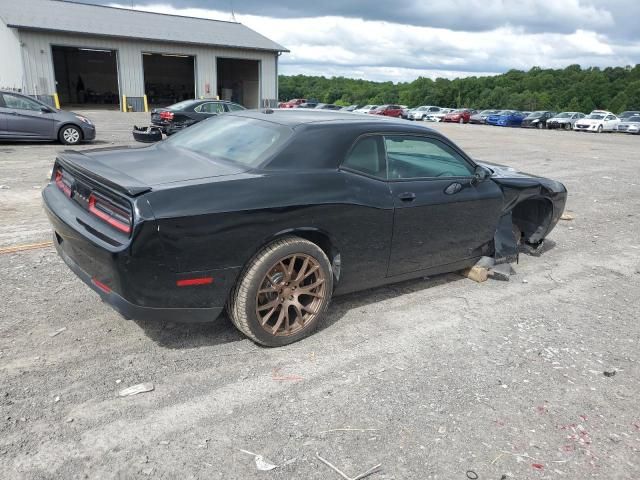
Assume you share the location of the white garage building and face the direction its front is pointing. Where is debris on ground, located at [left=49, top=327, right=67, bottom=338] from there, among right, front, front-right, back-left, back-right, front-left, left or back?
front-right

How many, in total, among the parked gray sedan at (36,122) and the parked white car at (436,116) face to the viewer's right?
1

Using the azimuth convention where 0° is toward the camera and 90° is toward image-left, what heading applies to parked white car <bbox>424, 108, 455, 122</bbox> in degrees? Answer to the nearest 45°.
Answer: approximately 45°

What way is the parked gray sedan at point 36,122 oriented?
to the viewer's right

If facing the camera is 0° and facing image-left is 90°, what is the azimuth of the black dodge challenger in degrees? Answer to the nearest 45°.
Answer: approximately 225°

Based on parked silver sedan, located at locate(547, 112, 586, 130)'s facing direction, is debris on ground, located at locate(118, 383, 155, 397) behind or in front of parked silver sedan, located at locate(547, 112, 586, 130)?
in front

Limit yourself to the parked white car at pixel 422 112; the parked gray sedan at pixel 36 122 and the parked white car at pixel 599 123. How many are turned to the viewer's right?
1

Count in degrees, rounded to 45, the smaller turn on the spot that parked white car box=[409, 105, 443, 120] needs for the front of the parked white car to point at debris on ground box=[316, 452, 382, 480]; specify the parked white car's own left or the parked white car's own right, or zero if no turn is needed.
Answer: approximately 45° to the parked white car's own left
